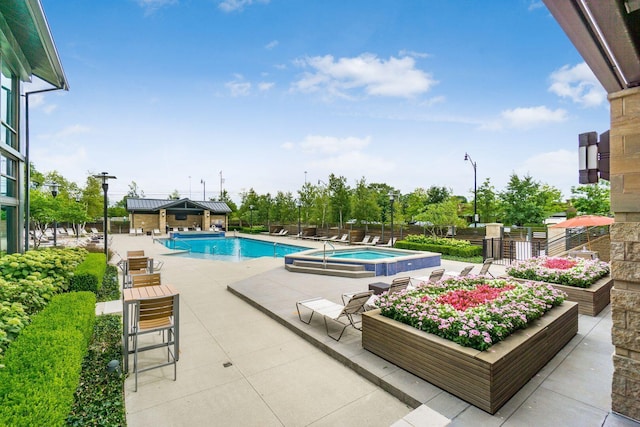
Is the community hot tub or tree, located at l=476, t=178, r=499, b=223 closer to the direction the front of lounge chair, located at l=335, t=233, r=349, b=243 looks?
the community hot tub

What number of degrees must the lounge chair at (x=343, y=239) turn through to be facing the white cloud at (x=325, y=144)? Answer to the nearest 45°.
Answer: approximately 135° to its right

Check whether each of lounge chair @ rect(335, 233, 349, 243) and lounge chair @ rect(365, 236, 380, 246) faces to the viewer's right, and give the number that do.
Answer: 0

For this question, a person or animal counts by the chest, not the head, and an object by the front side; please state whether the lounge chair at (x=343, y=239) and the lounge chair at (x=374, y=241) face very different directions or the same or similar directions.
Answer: same or similar directions

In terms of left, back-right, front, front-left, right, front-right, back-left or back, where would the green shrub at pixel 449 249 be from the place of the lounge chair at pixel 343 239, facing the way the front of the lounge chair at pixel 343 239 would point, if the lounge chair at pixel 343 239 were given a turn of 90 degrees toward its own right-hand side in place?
back

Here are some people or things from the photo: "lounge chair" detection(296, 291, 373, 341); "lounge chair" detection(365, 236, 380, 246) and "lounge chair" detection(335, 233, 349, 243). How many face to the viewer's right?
0

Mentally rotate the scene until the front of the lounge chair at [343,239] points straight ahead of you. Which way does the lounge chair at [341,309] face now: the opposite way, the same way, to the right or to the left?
to the right

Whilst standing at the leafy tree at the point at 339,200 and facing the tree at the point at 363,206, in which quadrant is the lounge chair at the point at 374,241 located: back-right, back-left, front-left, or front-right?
front-right

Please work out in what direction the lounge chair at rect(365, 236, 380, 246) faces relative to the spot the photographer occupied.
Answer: facing the viewer and to the left of the viewer
